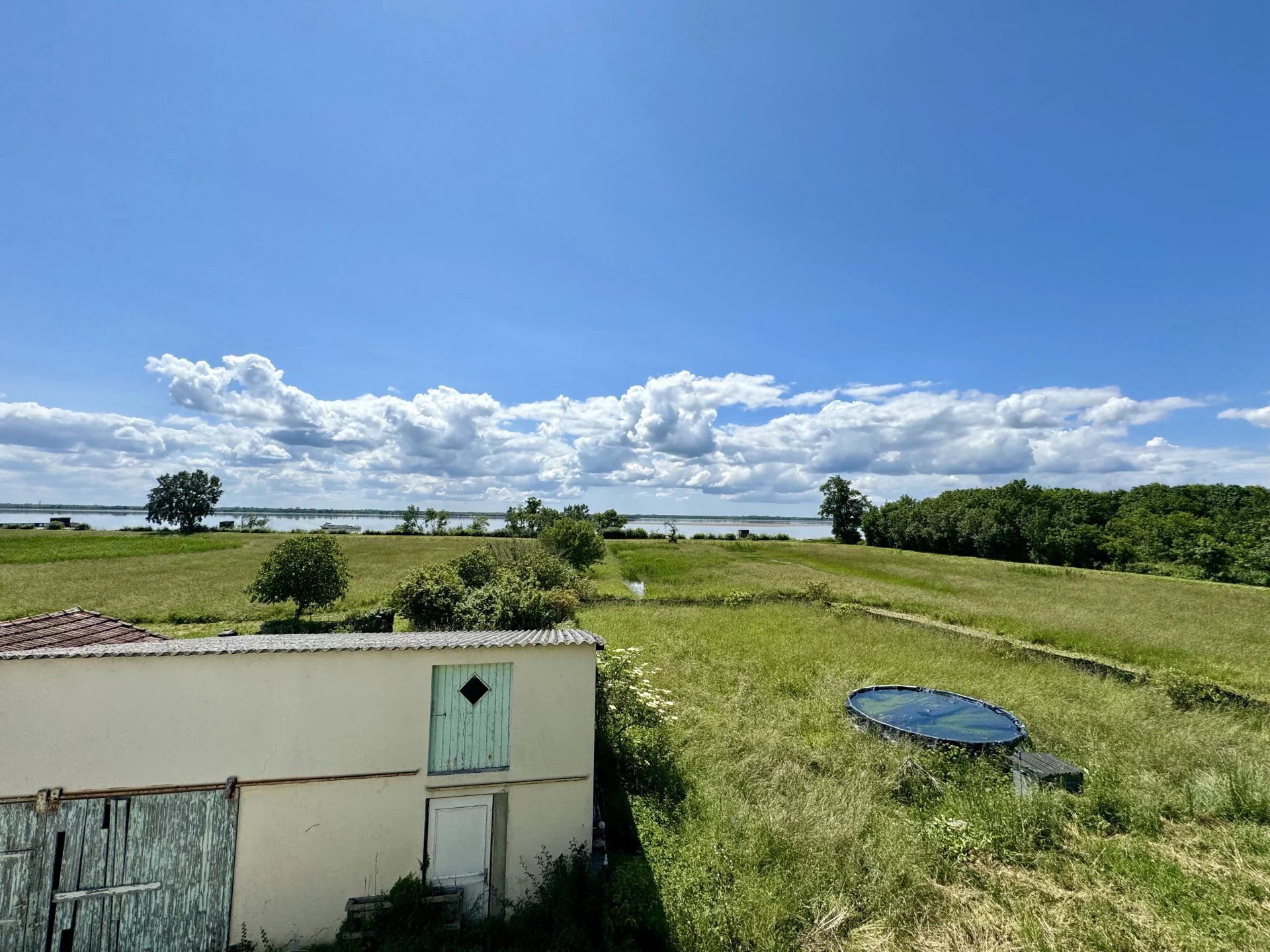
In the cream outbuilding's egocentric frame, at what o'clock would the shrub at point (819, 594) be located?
The shrub is roughly at 8 o'clock from the cream outbuilding.

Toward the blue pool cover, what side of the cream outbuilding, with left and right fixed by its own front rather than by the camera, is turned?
left

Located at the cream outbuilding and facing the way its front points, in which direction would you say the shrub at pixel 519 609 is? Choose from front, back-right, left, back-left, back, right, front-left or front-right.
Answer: back-left

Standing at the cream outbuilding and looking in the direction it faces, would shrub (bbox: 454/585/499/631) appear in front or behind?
behind

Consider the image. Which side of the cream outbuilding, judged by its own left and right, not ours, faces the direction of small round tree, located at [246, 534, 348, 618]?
back

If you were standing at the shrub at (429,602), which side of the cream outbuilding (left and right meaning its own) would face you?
back

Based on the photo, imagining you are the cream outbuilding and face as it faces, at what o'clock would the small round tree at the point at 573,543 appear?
The small round tree is roughly at 7 o'clock from the cream outbuilding.

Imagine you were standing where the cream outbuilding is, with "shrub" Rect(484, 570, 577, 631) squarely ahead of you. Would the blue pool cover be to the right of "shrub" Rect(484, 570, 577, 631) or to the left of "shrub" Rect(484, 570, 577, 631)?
right

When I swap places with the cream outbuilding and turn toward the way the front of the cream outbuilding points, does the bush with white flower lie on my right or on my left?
on my left

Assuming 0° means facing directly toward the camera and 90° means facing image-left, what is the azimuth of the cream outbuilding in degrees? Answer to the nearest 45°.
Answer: approximately 0°

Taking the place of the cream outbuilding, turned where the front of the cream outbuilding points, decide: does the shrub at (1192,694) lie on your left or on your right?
on your left

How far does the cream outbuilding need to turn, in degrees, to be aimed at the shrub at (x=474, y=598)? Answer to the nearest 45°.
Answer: approximately 135° to its left
